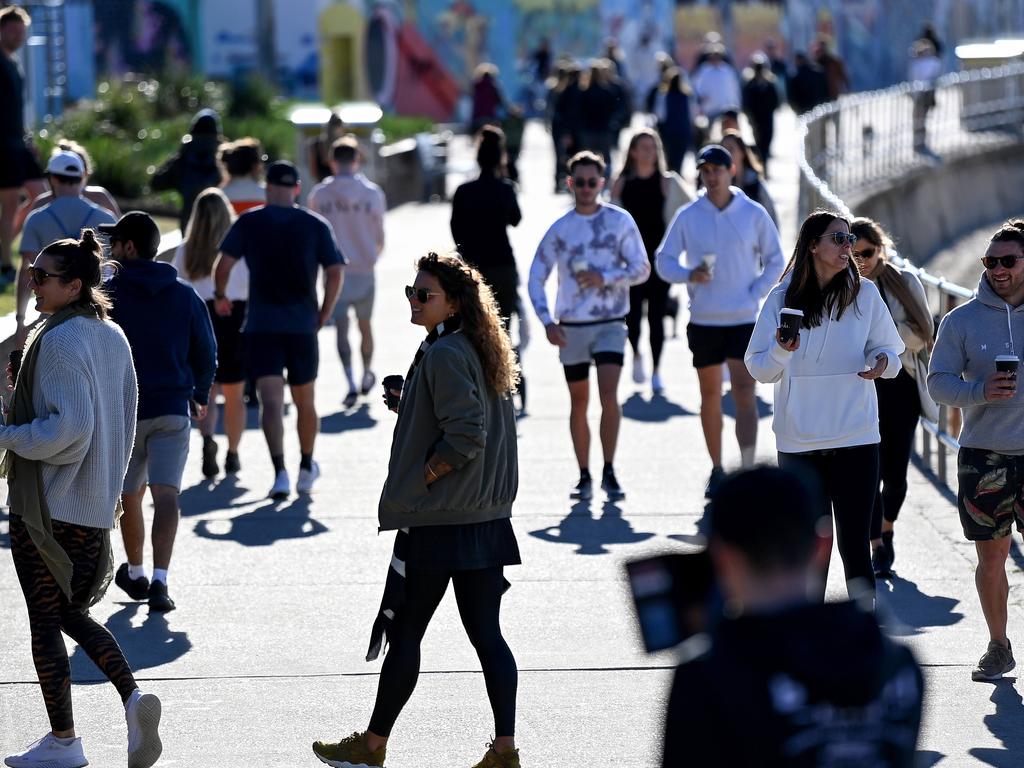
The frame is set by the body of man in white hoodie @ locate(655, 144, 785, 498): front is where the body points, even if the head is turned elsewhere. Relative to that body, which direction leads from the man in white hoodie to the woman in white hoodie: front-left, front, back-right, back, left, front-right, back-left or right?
front

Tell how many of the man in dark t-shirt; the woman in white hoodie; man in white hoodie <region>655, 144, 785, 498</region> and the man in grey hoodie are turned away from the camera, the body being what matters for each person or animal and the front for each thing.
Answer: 1

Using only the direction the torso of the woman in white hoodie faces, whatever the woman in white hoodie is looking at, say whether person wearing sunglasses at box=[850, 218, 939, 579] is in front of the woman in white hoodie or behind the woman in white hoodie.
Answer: behind

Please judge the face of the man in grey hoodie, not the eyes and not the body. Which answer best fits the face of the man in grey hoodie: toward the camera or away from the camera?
toward the camera

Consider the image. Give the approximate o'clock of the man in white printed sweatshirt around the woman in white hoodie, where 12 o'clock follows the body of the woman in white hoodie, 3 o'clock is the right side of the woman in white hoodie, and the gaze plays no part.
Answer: The man in white printed sweatshirt is roughly at 5 o'clock from the woman in white hoodie.

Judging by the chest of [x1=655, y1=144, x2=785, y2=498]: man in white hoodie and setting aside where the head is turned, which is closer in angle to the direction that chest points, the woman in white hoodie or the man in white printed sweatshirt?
the woman in white hoodie

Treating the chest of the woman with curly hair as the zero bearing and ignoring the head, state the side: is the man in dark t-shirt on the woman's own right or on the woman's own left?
on the woman's own right

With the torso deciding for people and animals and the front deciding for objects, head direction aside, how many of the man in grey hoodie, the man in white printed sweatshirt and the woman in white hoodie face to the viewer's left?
0

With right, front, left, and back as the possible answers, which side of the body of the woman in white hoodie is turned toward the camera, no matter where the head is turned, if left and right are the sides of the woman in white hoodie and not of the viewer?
front

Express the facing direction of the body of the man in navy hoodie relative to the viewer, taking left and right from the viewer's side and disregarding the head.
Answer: facing away from the viewer and to the left of the viewer

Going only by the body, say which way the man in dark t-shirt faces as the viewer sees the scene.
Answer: away from the camera

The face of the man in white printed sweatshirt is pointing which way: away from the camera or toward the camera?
toward the camera

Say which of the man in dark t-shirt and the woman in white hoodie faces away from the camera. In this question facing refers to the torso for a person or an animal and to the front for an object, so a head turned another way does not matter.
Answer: the man in dark t-shirt

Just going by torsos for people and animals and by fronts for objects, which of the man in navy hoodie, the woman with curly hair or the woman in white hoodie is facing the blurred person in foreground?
the woman in white hoodie

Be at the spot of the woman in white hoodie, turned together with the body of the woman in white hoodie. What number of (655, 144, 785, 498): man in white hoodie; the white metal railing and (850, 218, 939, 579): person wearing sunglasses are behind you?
3

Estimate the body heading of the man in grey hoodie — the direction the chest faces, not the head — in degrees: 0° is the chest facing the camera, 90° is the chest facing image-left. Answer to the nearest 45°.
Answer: approximately 0°
